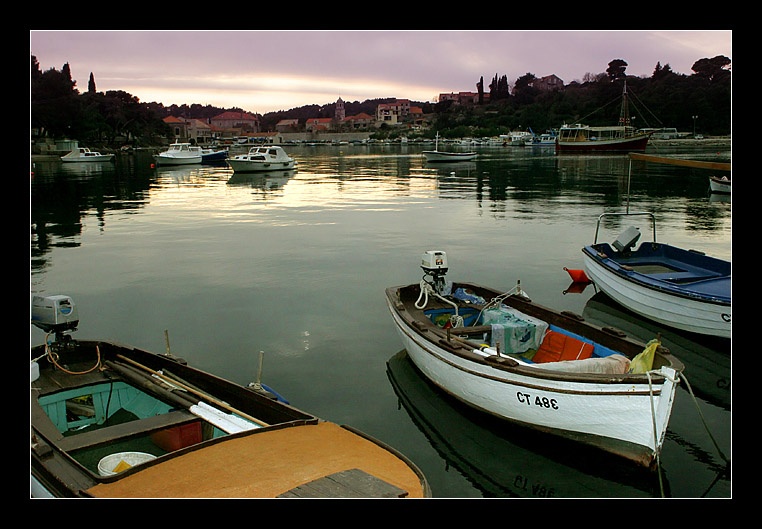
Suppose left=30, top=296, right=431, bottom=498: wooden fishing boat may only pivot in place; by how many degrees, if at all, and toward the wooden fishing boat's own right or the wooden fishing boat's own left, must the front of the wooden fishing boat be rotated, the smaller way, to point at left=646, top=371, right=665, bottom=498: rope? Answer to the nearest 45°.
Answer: approximately 45° to the wooden fishing boat's own left

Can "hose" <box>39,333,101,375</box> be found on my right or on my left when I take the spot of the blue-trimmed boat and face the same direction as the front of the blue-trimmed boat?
on my right

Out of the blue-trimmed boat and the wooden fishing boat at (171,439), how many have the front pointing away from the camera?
0

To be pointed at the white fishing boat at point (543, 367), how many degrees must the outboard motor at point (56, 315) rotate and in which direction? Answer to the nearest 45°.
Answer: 0° — it already faces it

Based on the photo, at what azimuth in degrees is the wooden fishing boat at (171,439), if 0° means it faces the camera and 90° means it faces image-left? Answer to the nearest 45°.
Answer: approximately 315°

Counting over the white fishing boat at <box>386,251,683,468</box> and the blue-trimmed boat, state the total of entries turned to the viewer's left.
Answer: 0

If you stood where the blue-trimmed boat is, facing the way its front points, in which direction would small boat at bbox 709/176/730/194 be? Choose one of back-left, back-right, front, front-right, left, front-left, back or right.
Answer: back-left

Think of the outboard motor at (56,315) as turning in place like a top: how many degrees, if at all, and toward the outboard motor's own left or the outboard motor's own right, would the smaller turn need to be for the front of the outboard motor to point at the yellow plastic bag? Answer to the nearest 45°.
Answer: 0° — it already faces it

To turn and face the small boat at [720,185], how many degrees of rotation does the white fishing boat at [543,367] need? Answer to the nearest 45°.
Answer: approximately 135° to its left

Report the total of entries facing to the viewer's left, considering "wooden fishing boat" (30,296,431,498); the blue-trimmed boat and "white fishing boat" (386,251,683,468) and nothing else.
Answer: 0
